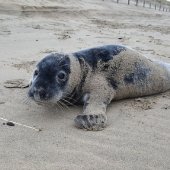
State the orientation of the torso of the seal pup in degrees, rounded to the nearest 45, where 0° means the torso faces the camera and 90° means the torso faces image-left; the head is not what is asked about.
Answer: approximately 45°
